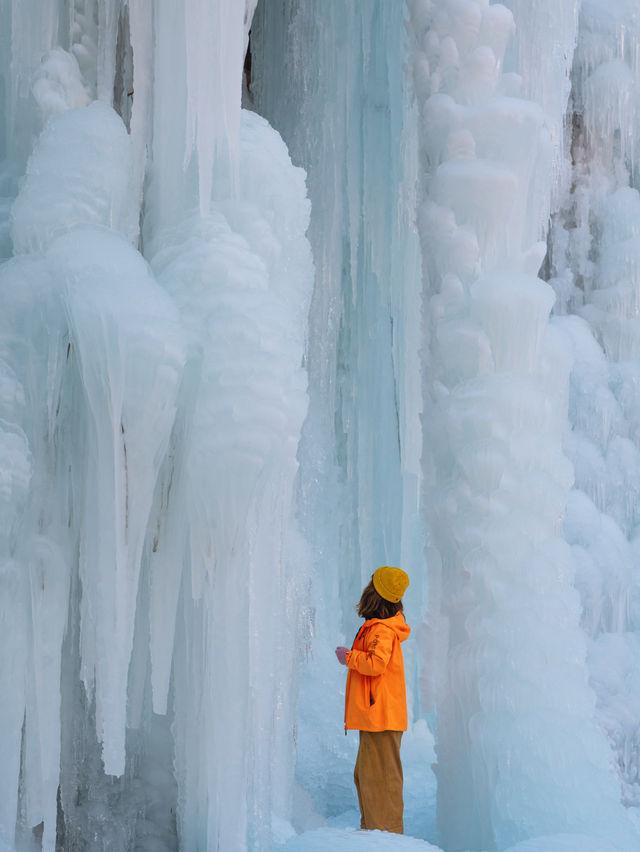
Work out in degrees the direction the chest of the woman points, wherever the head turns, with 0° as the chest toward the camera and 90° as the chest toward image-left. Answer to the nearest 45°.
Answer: approximately 90°

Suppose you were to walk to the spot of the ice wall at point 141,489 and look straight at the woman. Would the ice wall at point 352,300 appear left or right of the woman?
left

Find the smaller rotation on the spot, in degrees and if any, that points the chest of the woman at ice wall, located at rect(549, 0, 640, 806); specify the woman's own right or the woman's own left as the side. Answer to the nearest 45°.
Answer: approximately 135° to the woman's own right

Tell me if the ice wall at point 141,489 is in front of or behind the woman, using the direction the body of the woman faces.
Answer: in front
